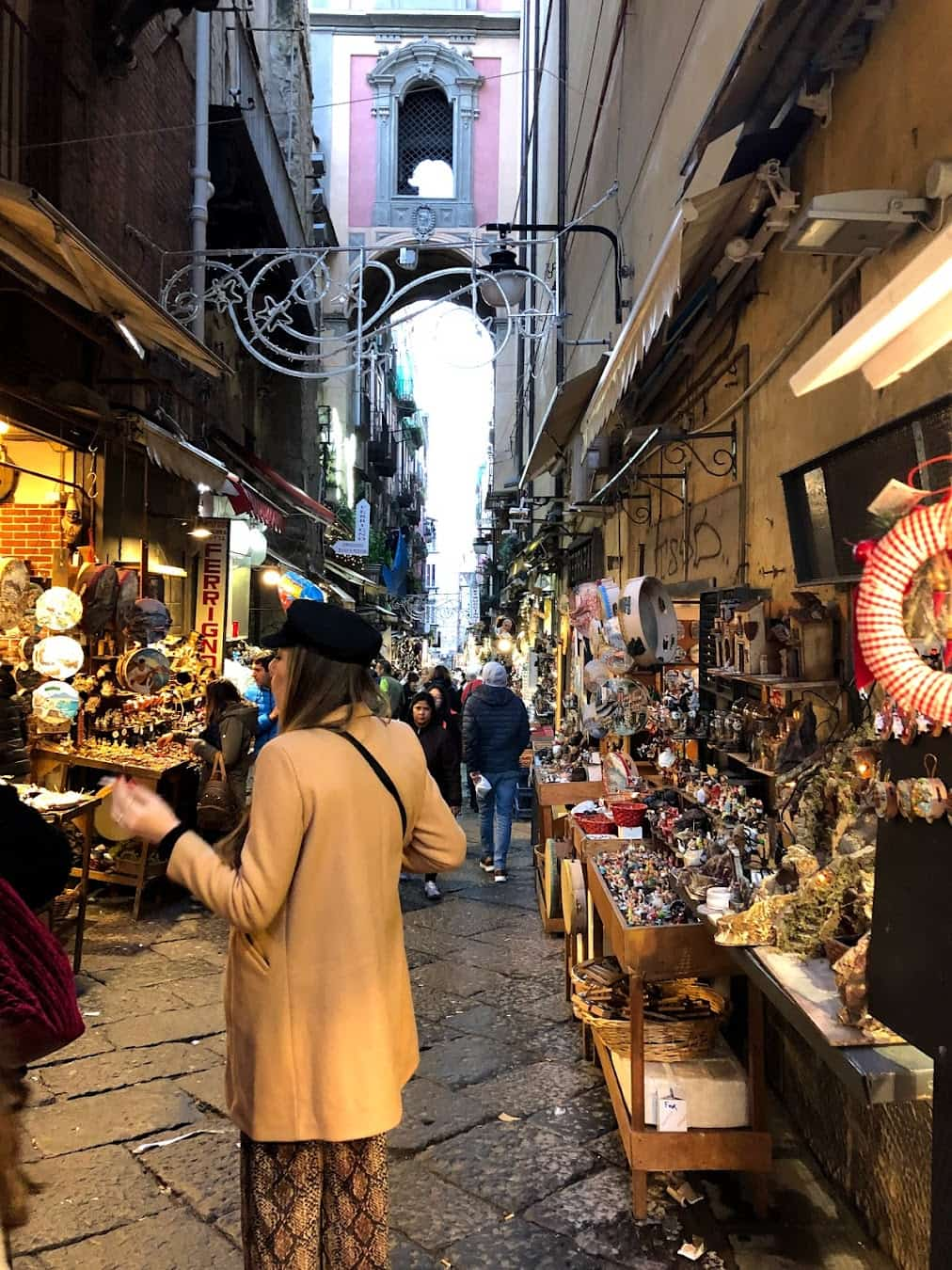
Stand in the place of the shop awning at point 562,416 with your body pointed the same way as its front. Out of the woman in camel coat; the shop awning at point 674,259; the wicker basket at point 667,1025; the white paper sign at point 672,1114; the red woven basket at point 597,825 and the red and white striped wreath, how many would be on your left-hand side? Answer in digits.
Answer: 6

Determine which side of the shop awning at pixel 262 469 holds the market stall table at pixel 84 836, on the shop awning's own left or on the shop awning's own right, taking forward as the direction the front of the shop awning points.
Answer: on the shop awning's own right

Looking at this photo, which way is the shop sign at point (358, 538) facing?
toward the camera

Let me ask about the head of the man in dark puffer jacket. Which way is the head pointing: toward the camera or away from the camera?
away from the camera

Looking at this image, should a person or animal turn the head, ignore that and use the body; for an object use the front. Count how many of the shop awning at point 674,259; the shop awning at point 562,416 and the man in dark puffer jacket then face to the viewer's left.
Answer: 2

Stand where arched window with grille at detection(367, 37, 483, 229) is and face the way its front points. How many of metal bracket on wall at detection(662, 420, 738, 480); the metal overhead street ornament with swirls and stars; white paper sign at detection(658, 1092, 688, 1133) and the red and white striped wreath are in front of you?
4

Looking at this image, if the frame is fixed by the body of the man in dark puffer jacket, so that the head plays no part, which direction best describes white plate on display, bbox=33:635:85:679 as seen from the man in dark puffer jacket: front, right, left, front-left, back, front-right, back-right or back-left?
back-left

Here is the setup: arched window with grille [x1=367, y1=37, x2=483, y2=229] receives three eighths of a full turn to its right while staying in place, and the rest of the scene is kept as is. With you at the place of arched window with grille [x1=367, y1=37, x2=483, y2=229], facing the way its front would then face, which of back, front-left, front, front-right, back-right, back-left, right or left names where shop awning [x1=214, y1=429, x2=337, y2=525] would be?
back-left

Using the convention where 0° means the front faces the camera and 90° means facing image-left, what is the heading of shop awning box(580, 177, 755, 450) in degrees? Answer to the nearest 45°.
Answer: approximately 90°

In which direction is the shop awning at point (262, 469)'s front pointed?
to the viewer's right

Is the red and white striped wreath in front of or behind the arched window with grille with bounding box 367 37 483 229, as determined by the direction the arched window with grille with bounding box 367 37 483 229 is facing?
in front

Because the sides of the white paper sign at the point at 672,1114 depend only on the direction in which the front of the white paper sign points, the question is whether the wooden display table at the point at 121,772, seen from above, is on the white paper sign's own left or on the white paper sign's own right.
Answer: on the white paper sign's own right

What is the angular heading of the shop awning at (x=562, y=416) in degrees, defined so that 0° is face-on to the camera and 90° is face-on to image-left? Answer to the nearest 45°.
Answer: approximately 90°

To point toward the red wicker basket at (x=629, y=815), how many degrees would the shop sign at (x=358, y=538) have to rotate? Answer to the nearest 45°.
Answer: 0° — it already faces it

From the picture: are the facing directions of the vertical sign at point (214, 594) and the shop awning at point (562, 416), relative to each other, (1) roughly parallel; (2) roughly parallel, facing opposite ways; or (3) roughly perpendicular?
roughly perpendicular

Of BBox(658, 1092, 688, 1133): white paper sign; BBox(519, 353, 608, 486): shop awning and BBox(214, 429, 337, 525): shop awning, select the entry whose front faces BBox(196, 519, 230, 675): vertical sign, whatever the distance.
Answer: BBox(519, 353, 608, 486): shop awning

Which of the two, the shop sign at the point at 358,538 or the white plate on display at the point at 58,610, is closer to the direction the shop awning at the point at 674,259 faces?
the white plate on display

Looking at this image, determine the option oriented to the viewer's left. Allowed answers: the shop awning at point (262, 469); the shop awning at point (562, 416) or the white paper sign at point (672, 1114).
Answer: the shop awning at point (562, 416)
